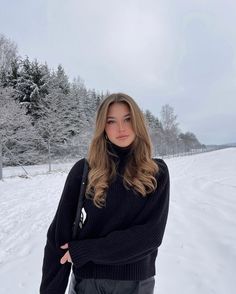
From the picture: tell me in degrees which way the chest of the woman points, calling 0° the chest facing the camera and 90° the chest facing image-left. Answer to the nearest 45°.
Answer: approximately 0°

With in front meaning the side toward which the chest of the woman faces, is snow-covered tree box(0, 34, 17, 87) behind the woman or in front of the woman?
behind
